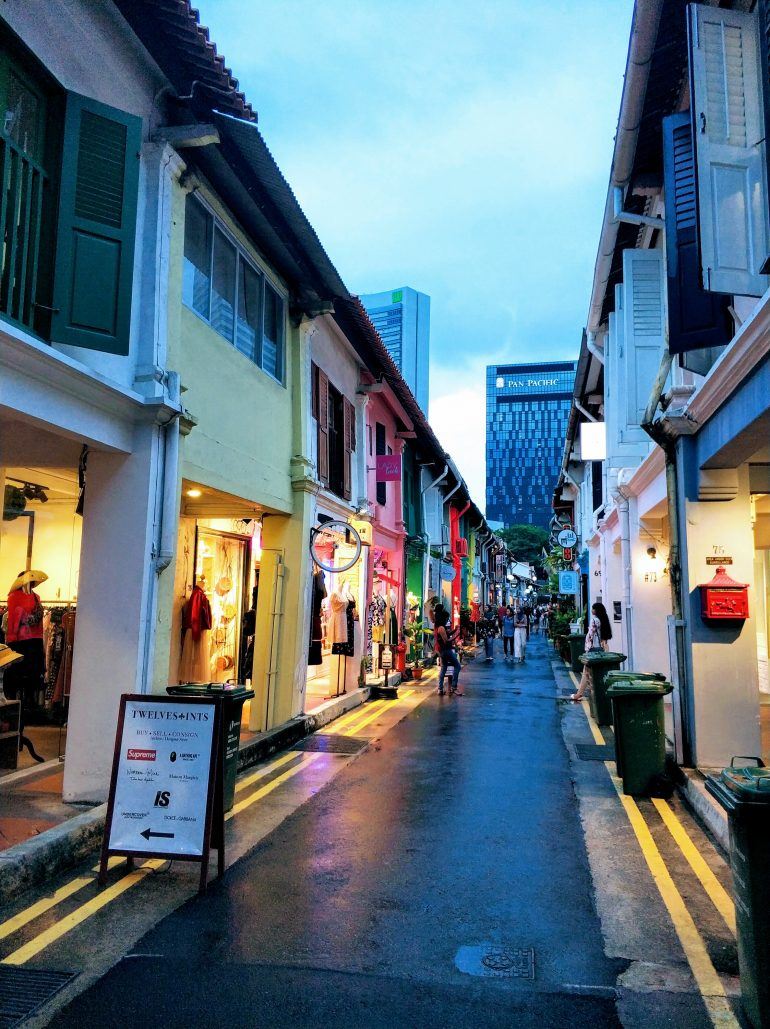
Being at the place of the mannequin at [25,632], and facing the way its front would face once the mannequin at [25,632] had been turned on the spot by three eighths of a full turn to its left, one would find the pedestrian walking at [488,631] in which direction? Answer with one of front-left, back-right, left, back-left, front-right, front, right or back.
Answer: front-right

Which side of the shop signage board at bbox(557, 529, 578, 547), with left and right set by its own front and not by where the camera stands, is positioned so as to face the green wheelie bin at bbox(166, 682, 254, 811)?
front

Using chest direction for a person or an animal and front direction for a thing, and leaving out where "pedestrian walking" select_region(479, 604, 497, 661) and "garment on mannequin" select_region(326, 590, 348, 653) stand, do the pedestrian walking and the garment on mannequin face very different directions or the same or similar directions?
same or similar directions

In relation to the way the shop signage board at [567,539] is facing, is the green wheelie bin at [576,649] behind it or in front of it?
in front

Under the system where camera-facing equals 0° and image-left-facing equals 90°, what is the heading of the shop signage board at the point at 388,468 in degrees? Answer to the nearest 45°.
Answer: approximately 0°

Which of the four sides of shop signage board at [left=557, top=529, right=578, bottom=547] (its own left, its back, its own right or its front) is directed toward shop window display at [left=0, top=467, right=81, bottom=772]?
front

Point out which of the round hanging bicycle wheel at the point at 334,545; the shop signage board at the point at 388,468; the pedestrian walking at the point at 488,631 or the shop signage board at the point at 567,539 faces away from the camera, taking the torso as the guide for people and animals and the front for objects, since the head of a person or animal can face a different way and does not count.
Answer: the pedestrian walking

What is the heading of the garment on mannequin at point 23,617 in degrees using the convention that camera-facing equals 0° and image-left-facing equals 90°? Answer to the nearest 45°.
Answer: approximately 315°
